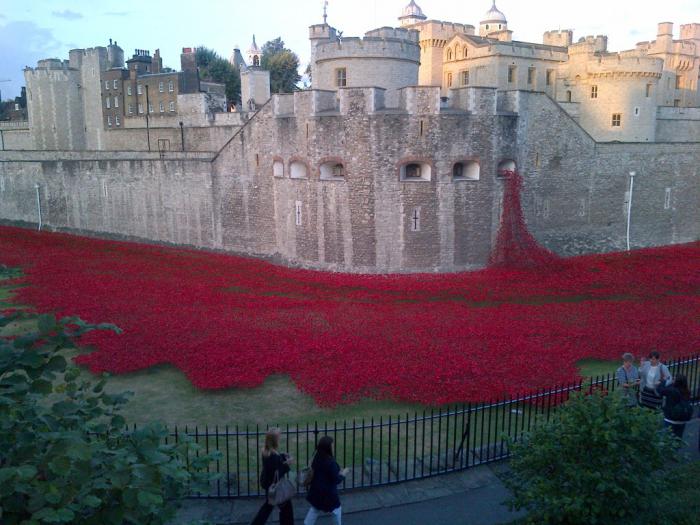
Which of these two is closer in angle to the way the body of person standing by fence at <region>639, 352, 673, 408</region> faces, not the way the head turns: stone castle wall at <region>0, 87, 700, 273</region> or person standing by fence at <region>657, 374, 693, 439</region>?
the person standing by fence

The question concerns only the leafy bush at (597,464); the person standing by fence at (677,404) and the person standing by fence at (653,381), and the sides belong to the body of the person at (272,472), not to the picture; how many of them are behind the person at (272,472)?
0

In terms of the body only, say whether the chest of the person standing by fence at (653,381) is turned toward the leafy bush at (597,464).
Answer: yes

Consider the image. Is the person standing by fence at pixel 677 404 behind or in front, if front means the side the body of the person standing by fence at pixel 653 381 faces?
in front

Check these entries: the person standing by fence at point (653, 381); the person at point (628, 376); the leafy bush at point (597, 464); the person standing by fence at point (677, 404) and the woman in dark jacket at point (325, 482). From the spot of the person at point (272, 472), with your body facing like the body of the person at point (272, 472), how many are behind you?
0

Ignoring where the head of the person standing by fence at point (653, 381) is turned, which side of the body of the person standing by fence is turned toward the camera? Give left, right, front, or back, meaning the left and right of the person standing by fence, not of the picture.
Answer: front

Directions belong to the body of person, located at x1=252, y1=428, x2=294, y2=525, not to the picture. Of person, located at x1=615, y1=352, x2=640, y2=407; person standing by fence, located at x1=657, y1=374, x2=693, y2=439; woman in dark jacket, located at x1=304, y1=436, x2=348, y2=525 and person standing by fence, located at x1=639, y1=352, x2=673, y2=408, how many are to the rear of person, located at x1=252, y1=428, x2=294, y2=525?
0

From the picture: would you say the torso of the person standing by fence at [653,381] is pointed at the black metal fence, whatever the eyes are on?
no
